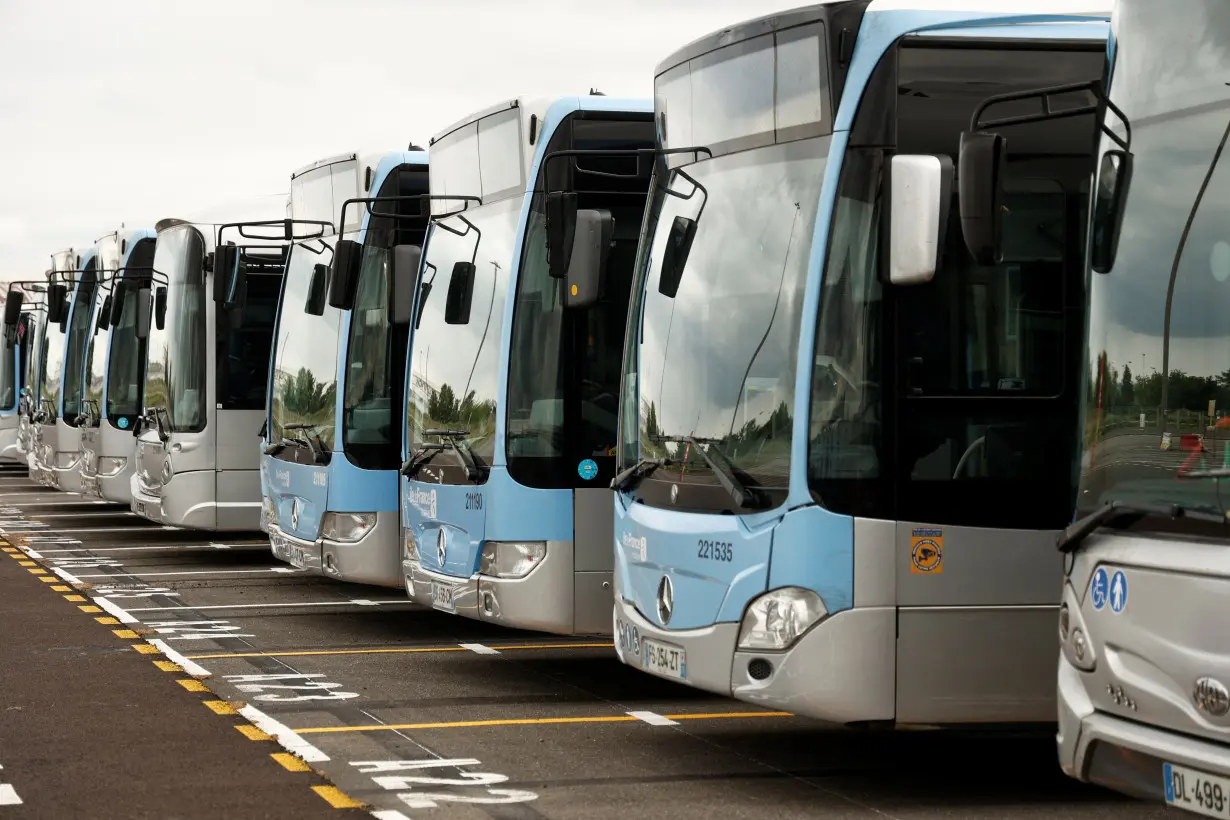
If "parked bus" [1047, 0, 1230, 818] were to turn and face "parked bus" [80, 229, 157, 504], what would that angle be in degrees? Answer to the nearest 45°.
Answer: approximately 90° to its right

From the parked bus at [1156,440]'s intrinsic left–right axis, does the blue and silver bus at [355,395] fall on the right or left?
on its right

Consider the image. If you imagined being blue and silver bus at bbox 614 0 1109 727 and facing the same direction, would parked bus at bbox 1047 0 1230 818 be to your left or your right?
on your left

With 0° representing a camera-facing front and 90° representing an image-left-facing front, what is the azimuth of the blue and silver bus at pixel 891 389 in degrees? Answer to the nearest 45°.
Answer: approximately 45°

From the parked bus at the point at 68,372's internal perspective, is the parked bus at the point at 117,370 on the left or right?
on its left

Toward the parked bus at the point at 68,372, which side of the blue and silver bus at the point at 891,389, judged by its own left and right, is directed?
right

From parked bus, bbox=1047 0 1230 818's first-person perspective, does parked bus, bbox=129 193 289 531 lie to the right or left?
on its right

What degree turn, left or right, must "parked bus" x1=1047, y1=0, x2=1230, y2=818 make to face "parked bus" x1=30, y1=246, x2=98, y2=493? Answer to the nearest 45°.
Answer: approximately 90° to its right

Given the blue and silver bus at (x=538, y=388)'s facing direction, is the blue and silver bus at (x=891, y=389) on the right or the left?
on its left

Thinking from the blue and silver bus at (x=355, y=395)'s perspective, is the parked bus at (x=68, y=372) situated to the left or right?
on its right

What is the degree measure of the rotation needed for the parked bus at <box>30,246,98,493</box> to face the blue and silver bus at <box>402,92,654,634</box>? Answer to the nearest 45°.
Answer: approximately 45° to its left
